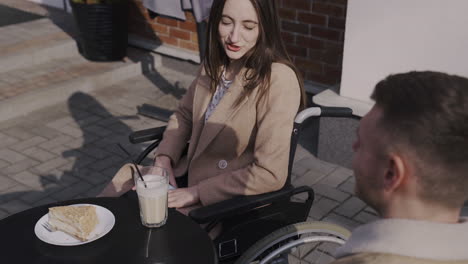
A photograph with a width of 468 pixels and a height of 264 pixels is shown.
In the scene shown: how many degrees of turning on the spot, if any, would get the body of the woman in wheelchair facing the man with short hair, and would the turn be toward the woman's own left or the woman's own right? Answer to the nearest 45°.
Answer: approximately 45° to the woman's own left

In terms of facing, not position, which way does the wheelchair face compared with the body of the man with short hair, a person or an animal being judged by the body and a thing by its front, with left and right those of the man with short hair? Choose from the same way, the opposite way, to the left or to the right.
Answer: to the left

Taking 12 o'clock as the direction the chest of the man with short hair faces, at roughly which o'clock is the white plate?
The white plate is roughly at 11 o'clock from the man with short hair.

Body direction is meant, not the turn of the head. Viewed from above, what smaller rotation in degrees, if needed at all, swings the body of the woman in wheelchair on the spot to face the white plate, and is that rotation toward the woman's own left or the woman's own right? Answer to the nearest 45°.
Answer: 0° — they already face it

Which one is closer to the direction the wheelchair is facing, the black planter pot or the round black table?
the round black table

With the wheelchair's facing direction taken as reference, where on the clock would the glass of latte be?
The glass of latte is roughly at 1 o'clock from the wheelchair.

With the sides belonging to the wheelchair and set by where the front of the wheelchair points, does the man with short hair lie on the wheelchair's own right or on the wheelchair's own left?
on the wheelchair's own left

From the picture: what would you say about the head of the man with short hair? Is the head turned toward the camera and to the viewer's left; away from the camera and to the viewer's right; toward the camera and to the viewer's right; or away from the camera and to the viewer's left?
away from the camera and to the viewer's left

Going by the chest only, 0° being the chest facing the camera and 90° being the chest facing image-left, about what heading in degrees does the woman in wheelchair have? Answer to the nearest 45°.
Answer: approximately 45°

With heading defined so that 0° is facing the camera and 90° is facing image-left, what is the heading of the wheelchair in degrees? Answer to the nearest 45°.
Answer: approximately 45°

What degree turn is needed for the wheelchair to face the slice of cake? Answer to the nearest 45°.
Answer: approximately 45° to its right

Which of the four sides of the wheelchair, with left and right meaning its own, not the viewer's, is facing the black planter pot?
right
